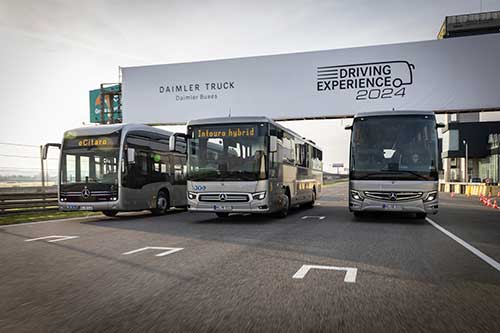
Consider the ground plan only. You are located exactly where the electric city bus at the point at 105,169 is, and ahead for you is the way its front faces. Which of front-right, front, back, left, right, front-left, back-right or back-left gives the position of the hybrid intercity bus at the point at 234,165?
left

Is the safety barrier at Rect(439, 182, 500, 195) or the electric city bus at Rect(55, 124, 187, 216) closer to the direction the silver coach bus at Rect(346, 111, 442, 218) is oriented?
the electric city bus

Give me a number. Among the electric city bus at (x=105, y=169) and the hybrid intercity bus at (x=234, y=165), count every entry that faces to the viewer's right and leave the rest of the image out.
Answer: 0

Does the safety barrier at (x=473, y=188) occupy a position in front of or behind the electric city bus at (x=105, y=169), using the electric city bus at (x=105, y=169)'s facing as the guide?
behind

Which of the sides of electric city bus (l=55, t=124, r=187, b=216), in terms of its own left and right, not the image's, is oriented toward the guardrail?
right

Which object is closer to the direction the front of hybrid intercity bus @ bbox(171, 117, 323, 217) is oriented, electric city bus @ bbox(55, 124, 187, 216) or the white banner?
the electric city bus

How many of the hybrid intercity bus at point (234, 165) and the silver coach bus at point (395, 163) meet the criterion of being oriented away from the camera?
0

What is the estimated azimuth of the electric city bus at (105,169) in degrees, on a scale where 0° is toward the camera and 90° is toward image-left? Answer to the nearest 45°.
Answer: approximately 45°

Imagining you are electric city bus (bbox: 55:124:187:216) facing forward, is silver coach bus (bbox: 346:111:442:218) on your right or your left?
on your left
